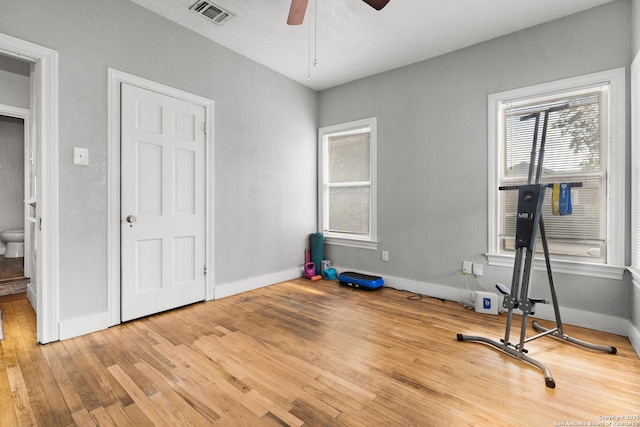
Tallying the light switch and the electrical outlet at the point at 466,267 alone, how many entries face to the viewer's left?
0

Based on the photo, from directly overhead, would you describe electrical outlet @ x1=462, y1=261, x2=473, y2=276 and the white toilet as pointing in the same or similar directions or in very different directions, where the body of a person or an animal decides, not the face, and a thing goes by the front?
same or similar directions

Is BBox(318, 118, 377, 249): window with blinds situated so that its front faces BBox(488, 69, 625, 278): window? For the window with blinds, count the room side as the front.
no

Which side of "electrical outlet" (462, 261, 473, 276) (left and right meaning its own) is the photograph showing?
front

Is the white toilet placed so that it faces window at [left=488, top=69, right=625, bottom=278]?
no

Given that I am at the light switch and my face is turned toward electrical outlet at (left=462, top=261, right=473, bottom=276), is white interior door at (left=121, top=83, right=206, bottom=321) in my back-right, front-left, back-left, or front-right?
front-left

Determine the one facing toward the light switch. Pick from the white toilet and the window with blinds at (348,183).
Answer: the window with blinds

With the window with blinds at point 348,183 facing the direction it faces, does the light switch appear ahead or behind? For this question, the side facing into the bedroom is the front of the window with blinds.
ahead

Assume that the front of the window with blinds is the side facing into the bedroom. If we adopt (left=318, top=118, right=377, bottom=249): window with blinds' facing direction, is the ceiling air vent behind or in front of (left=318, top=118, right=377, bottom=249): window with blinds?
in front

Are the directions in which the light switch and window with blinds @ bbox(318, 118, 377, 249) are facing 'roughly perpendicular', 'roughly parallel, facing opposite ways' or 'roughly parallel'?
roughly perpendicular

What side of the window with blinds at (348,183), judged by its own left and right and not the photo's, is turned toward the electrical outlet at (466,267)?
left

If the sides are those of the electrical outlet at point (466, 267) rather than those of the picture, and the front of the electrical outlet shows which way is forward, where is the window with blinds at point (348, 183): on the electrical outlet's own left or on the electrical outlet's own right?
on the electrical outlet's own right

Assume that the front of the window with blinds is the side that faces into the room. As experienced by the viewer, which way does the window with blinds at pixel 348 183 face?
facing the viewer and to the left of the viewer

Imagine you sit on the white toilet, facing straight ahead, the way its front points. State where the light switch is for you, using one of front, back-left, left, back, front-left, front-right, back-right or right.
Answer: left

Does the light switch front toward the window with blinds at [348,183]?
no
